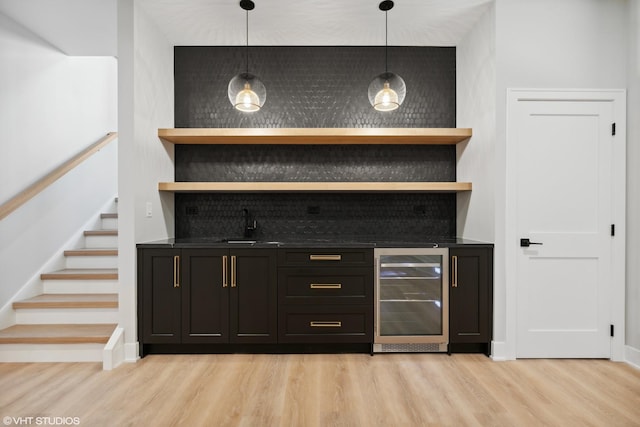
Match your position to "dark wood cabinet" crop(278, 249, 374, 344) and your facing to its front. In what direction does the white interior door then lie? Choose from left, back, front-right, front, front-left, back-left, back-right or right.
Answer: left

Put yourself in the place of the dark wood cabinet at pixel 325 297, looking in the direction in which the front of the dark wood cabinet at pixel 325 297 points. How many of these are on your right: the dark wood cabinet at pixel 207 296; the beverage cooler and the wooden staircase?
2

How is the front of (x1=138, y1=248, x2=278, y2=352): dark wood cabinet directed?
toward the camera

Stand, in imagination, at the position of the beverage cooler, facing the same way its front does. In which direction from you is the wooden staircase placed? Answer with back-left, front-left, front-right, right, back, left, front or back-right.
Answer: right

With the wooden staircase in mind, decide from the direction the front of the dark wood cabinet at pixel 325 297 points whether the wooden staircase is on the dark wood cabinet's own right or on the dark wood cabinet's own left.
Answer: on the dark wood cabinet's own right

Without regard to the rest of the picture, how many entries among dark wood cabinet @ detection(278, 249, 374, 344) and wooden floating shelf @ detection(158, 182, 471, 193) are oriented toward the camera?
2

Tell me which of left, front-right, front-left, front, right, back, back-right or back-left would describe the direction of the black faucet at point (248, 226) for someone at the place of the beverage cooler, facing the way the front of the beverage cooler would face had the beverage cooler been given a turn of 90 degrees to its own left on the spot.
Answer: back

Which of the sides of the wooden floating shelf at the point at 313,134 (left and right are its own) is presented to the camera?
front

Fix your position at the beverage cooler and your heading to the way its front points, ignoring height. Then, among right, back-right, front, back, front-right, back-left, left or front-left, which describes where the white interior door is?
left

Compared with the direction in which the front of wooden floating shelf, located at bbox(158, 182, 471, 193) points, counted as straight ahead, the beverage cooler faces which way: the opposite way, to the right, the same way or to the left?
the same way
